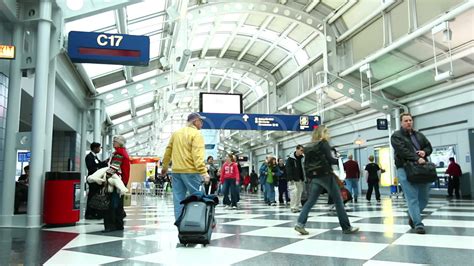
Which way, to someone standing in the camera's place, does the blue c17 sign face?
facing the viewer

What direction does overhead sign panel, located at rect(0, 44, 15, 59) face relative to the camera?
toward the camera

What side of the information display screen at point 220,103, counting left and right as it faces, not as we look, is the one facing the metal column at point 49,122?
front

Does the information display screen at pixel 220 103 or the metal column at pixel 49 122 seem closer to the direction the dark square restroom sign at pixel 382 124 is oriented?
the metal column

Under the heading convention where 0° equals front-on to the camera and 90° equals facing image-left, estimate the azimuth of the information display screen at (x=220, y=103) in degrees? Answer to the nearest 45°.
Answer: approximately 0°

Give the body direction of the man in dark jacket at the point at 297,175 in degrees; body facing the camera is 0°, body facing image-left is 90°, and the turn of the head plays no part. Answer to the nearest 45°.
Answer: approximately 315°

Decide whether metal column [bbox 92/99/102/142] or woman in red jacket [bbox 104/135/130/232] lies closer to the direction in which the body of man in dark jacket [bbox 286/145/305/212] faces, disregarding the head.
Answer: the woman in red jacket

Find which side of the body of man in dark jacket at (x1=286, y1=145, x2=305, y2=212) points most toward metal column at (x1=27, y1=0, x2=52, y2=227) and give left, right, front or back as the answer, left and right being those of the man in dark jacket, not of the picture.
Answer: right

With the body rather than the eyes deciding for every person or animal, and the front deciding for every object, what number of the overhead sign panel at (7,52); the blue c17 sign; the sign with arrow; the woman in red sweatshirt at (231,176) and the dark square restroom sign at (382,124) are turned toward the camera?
5

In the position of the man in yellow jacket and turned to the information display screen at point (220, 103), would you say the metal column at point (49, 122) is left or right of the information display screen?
left

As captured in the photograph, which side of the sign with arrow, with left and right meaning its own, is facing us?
front

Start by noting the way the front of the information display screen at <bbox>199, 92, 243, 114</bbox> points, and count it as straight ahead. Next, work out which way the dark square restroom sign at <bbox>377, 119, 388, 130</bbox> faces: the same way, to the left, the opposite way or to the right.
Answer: the same way

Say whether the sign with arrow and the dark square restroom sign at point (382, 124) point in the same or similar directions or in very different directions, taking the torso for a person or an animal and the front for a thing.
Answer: same or similar directions

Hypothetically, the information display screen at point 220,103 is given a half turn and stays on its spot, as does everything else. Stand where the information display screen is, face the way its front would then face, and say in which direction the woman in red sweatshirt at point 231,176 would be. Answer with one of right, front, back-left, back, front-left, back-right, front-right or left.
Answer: back

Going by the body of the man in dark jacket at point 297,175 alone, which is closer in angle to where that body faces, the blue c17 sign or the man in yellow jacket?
the man in yellow jacket

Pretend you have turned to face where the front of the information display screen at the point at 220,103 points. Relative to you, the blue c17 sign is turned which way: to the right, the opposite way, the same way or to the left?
the same way

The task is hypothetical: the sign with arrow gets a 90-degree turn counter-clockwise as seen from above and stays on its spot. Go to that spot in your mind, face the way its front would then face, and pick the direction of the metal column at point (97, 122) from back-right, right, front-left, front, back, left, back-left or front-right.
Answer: back-right

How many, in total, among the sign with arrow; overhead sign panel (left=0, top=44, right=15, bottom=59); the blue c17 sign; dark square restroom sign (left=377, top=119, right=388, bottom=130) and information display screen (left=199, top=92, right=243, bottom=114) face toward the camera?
5
